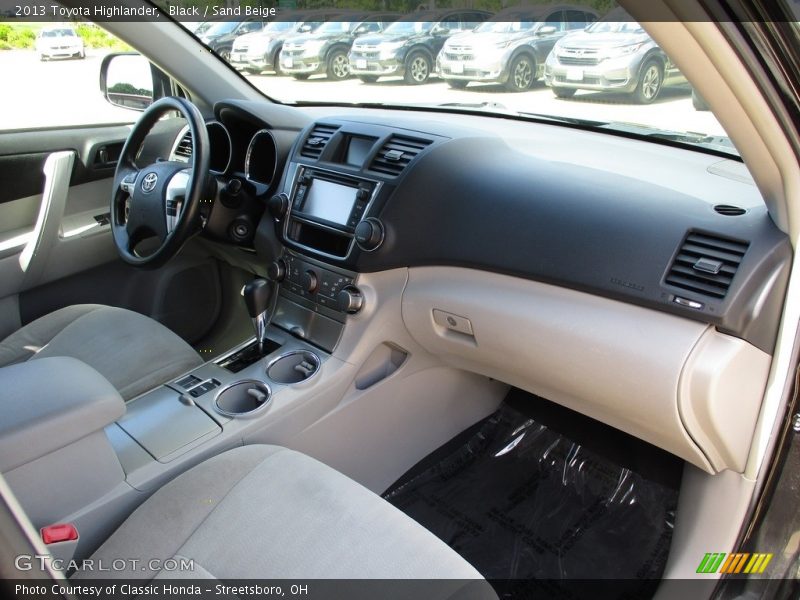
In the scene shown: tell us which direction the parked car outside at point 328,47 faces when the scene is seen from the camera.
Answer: facing the viewer and to the left of the viewer

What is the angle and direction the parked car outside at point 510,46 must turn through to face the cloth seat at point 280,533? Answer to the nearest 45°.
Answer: approximately 45° to its left

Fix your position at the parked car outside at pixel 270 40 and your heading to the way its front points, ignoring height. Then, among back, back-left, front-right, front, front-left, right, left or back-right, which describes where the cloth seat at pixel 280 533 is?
front-left

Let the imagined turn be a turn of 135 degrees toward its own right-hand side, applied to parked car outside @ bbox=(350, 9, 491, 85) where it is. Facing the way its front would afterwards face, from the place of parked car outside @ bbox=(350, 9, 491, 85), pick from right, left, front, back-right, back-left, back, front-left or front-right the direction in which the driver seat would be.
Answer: back-left

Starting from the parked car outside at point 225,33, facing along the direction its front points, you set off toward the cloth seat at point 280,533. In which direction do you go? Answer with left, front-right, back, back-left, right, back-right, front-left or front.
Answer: front-left

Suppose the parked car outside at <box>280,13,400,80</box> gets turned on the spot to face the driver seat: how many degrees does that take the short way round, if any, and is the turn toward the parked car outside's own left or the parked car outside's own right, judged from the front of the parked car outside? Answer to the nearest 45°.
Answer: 0° — it already faces it

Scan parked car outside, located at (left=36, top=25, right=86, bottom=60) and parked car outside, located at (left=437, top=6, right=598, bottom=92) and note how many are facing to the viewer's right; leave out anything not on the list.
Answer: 0

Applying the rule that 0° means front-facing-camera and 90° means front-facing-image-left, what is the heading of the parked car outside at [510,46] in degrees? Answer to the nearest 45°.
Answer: approximately 45°

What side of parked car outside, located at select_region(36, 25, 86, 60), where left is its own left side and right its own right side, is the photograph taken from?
front

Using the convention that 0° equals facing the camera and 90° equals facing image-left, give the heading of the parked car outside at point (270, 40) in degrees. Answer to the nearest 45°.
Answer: approximately 45°

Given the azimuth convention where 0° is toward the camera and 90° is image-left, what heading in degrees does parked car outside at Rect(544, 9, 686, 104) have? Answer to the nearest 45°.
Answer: approximately 45°

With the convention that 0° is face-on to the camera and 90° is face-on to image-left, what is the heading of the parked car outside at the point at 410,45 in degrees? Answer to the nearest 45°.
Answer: approximately 45°

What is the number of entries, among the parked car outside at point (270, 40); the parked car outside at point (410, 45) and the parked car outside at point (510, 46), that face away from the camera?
0

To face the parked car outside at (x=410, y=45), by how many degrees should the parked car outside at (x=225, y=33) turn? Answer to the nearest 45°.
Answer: approximately 135° to its left
